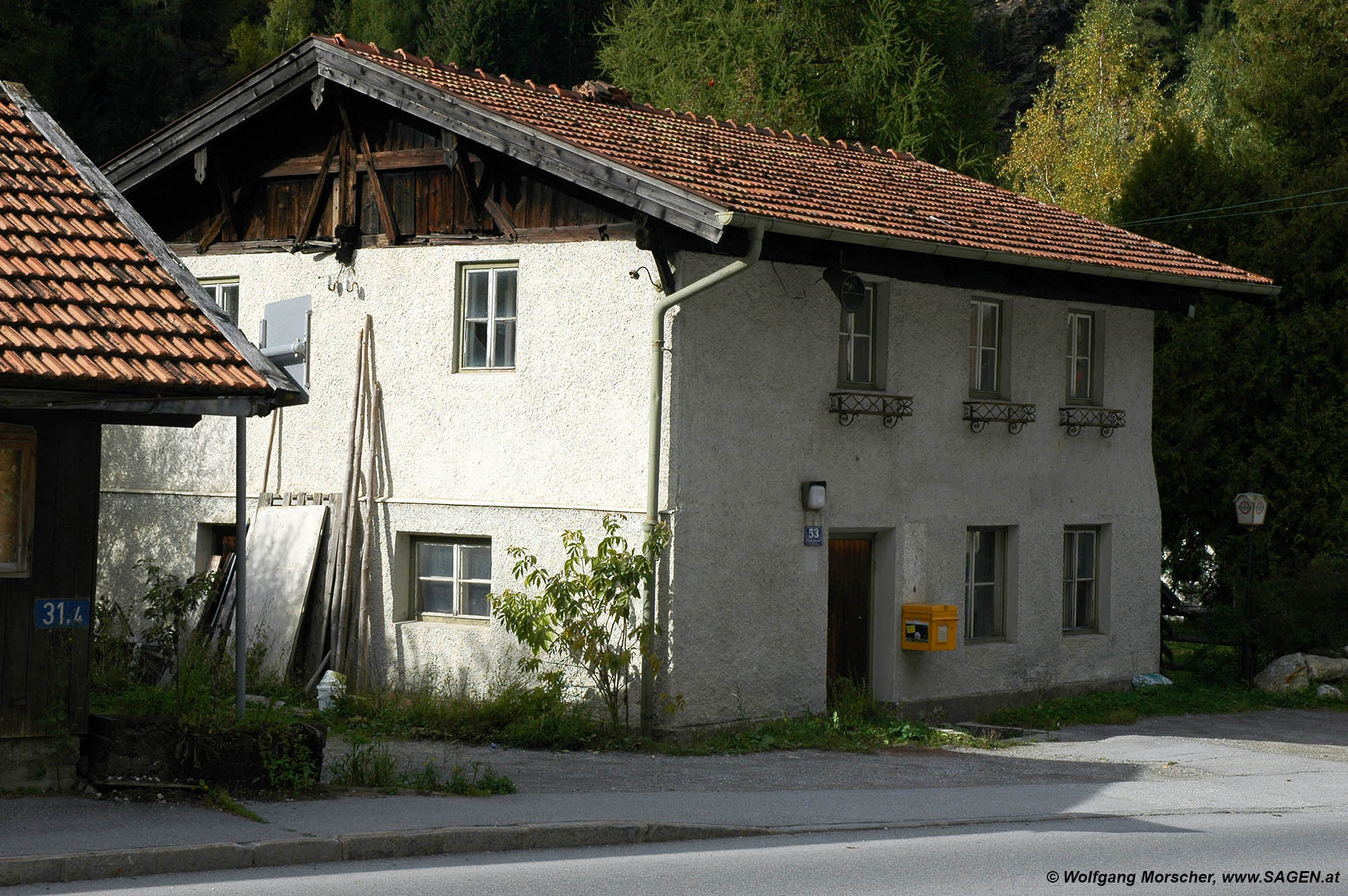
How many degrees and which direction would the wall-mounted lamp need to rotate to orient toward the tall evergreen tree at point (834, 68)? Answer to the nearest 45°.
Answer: approximately 135° to its left

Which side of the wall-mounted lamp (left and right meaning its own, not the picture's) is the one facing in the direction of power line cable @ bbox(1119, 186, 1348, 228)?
left

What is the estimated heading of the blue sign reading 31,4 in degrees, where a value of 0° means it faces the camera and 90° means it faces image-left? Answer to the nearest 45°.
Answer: approximately 0°

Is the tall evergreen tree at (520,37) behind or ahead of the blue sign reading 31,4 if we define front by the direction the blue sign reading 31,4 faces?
behind
